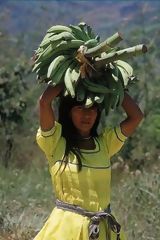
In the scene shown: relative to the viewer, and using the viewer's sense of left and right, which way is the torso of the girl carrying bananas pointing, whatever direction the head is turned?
facing the viewer and to the right of the viewer
